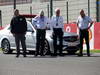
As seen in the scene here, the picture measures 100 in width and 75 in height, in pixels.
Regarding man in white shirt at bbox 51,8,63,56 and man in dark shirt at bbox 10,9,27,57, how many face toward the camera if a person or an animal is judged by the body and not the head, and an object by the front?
2

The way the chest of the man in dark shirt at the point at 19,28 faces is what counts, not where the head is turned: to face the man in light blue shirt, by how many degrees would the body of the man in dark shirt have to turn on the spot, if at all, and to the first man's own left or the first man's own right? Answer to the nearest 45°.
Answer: approximately 90° to the first man's own left

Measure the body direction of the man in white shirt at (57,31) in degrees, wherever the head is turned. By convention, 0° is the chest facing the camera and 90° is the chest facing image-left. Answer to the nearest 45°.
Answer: approximately 0°

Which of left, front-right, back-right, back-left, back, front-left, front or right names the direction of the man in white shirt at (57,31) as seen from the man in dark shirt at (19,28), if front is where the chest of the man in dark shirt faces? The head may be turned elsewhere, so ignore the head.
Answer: left

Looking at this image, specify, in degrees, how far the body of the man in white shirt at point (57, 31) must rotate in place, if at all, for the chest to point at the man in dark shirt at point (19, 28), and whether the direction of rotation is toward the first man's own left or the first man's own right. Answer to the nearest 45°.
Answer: approximately 90° to the first man's own right
